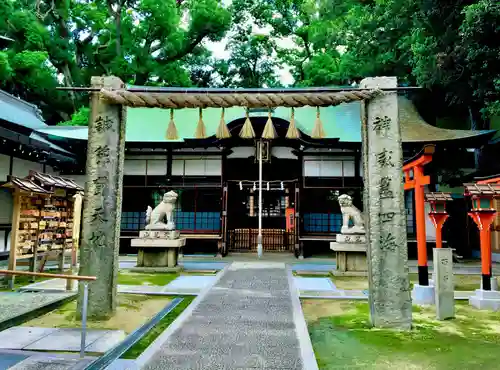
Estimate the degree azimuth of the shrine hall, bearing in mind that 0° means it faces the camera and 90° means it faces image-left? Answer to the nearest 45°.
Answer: approximately 0°

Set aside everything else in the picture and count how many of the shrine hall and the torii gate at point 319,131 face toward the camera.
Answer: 2

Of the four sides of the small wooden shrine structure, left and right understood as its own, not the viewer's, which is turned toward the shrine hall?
left

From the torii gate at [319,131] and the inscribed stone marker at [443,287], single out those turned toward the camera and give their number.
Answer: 2

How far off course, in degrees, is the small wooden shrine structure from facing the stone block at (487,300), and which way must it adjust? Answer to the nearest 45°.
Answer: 0° — it already faces it

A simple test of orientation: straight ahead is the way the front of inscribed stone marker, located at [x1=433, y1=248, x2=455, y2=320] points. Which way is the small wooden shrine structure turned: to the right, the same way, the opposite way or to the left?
to the left

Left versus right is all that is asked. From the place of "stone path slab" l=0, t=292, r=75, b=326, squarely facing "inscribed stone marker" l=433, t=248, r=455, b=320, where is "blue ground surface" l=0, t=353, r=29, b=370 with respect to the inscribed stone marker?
right

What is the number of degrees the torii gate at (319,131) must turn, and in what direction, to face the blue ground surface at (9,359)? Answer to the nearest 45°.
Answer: approximately 90° to its right

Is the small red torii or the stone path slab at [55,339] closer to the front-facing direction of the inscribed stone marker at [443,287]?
the stone path slab

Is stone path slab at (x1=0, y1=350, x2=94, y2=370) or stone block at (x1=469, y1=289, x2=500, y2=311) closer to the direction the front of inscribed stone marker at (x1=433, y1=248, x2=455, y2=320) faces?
the stone path slab

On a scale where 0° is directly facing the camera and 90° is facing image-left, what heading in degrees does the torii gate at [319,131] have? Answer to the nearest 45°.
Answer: approximately 0°

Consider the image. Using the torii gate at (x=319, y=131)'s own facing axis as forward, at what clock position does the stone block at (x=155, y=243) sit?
The stone block is roughly at 5 o'clock from the torii gate.
